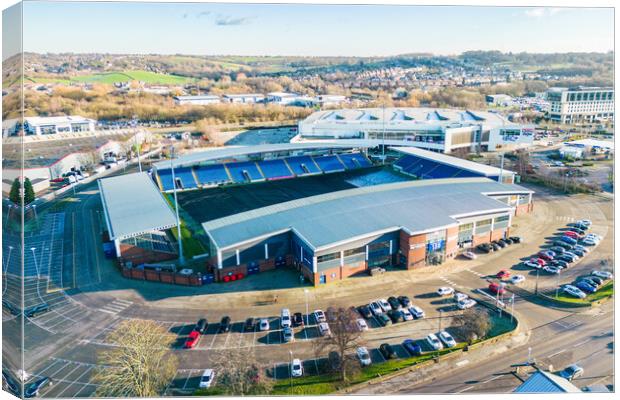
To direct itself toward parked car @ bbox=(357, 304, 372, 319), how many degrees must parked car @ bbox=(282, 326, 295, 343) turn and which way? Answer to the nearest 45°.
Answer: approximately 135° to its left

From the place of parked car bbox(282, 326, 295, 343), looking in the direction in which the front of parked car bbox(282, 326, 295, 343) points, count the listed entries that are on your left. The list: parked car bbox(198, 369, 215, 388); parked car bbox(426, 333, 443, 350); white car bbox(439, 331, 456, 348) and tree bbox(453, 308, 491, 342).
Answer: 3

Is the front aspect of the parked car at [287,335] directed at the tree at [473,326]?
no

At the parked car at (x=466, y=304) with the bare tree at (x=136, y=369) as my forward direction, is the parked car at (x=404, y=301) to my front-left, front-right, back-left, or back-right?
front-right

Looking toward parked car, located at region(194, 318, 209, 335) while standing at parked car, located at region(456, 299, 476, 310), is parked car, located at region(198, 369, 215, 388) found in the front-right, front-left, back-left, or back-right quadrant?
front-left

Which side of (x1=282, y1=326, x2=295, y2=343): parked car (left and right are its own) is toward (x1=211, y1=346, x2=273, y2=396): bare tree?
front

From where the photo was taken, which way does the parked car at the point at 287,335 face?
toward the camera

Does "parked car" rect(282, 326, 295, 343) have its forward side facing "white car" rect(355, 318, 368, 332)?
no
